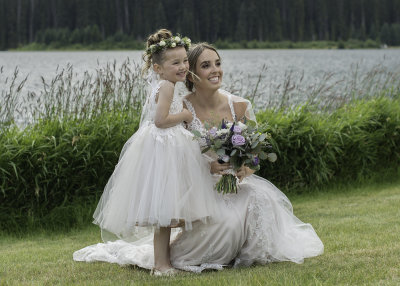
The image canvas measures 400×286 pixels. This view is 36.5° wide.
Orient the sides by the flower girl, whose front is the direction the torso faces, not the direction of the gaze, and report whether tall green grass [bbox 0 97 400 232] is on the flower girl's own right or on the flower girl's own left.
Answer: on the flower girl's own left

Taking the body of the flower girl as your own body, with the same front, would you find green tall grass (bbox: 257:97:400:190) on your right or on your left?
on your left

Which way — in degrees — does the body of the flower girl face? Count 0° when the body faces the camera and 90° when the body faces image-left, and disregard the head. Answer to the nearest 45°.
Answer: approximately 270°

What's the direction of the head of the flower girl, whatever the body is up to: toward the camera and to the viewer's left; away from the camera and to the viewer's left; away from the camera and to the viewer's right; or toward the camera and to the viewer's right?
toward the camera and to the viewer's right
